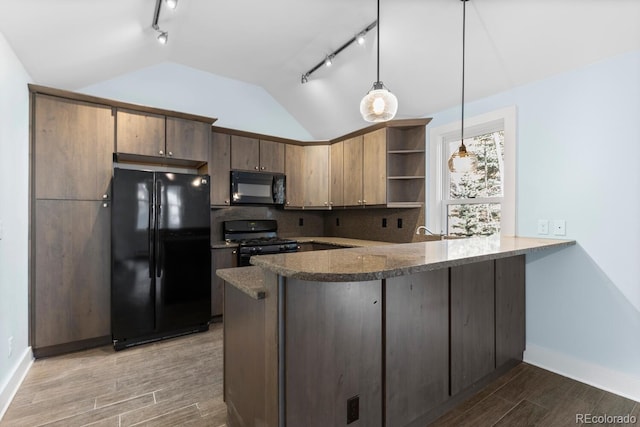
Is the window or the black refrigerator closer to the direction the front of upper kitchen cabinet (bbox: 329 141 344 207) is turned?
the black refrigerator

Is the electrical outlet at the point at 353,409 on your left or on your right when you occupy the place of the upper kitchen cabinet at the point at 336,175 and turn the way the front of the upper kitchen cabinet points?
on your left

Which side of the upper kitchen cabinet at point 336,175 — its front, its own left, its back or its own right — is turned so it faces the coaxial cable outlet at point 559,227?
left

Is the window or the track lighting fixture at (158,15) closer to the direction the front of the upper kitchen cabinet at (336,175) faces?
the track lighting fixture

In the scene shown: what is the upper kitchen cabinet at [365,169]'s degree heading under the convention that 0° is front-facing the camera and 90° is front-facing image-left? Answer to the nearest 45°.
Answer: approximately 45°
